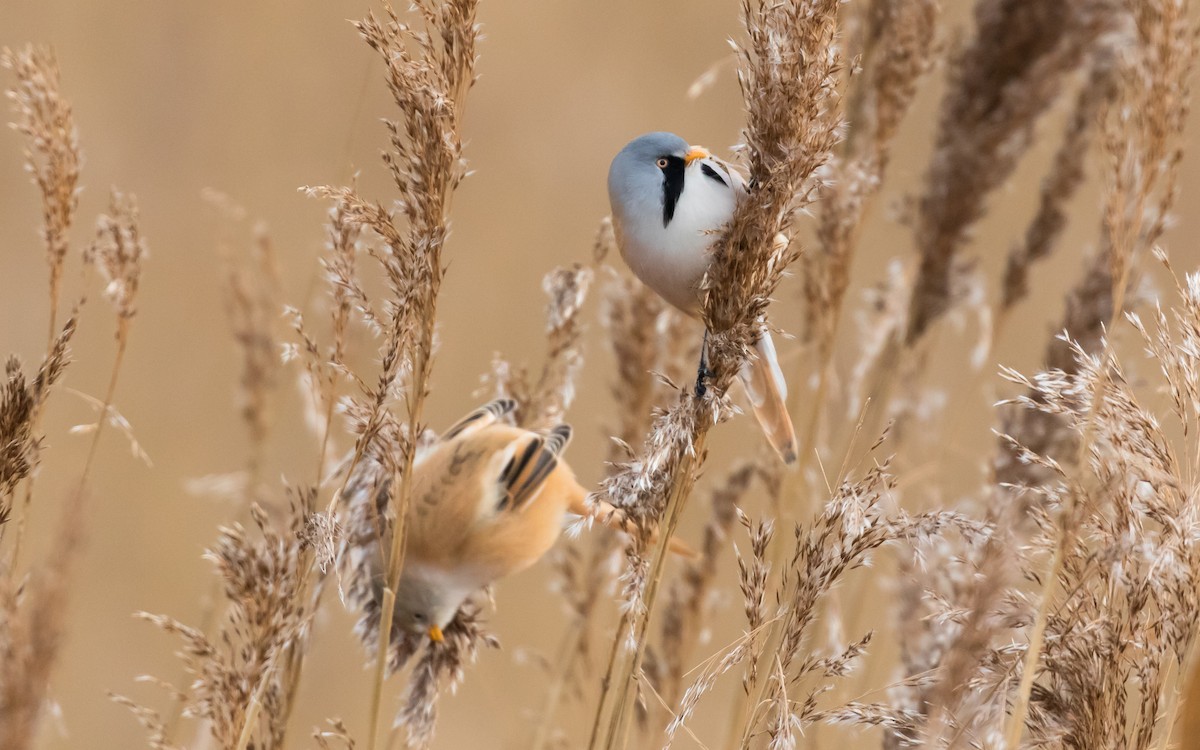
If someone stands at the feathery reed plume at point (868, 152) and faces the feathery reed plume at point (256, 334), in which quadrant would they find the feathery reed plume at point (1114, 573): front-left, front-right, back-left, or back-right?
back-left

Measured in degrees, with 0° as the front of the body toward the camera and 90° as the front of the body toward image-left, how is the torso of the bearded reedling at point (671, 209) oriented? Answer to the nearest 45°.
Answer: approximately 45°

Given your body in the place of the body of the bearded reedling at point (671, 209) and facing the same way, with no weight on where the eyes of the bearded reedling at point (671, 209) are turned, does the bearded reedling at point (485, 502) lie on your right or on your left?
on your right

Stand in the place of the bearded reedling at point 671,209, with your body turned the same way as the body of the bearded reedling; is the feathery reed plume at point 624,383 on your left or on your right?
on your right

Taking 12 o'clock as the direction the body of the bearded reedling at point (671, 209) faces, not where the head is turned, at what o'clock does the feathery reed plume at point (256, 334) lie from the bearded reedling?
The feathery reed plume is roughly at 3 o'clock from the bearded reedling.
